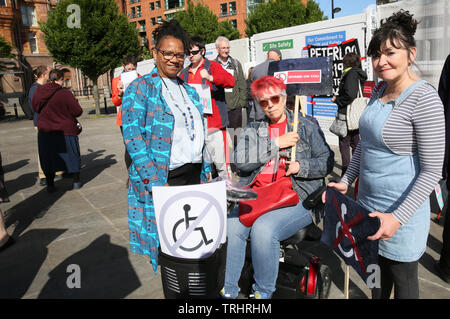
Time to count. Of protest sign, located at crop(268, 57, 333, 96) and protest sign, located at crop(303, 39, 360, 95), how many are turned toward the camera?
2

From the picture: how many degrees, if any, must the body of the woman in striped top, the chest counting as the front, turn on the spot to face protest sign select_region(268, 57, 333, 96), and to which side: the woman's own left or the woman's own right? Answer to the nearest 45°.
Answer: approximately 90° to the woman's own right

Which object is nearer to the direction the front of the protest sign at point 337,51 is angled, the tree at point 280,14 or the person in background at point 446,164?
the person in background

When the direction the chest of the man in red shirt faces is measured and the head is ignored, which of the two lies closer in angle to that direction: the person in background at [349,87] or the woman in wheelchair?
the woman in wheelchair

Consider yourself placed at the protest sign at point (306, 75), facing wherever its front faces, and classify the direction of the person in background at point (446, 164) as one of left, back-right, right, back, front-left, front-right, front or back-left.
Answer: left

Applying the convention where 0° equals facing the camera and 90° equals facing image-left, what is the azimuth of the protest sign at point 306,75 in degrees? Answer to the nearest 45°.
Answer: approximately 0°

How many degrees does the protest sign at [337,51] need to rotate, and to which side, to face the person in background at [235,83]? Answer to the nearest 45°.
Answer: approximately 45° to its right

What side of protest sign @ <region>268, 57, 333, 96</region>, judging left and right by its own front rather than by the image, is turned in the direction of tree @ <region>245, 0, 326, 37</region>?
back

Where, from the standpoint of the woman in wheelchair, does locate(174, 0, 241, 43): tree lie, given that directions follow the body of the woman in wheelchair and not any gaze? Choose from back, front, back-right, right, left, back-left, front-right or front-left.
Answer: back-right

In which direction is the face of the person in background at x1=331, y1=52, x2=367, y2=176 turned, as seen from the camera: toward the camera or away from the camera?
away from the camera

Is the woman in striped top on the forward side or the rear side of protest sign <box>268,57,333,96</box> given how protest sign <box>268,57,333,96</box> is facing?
on the forward side
